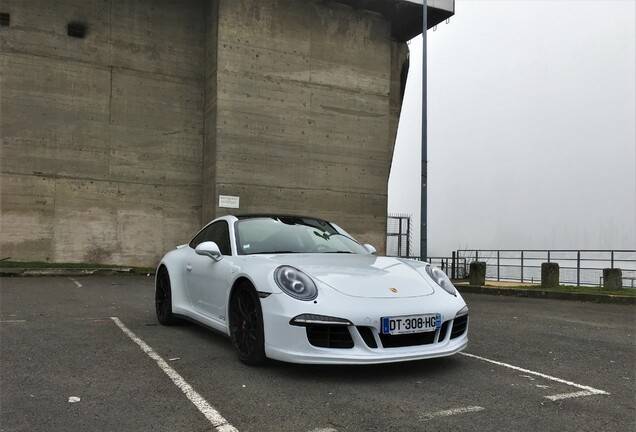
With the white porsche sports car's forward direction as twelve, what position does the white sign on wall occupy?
The white sign on wall is roughly at 7 o'clock from the white porsche sports car.

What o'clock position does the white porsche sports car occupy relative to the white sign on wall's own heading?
The white porsche sports car is roughly at 12 o'clock from the white sign on wall.

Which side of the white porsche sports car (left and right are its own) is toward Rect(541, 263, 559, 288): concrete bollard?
left

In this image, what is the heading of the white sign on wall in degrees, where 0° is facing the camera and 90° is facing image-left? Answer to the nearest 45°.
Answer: approximately 0°

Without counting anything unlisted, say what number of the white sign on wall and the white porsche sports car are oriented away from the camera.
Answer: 0

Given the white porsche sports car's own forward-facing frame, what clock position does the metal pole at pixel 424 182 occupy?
The metal pole is roughly at 8 o'clock from the white porsche sports car.

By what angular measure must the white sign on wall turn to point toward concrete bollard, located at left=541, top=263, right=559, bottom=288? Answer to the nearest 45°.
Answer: approximately 45° to its left

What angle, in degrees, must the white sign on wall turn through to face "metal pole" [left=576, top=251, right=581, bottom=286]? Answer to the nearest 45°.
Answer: approximately 45° to its left

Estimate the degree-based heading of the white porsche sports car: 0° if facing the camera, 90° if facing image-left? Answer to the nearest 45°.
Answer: approximately 315°

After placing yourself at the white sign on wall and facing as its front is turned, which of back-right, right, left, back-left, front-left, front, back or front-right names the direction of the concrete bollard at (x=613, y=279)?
front-left
